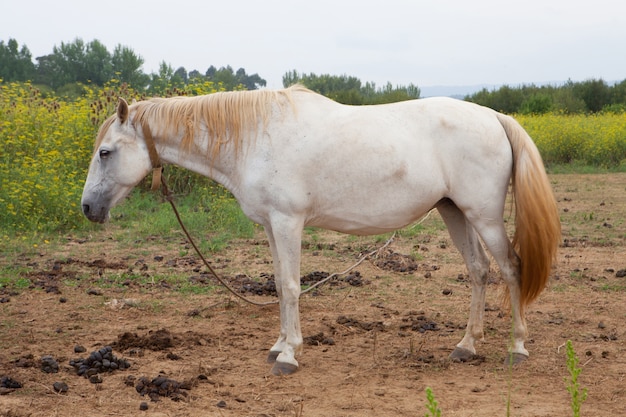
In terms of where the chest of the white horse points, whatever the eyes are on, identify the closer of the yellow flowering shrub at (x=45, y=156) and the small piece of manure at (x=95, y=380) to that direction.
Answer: the small piece of manure

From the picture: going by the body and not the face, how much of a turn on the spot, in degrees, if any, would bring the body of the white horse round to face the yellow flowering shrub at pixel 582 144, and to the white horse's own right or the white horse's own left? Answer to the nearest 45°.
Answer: approximately 135° to the white horse's own right

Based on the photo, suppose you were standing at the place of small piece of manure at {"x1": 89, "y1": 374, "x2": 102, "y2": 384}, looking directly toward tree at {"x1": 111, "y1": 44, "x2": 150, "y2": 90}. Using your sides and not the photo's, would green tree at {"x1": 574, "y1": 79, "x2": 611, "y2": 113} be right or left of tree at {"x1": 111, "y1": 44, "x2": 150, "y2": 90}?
right

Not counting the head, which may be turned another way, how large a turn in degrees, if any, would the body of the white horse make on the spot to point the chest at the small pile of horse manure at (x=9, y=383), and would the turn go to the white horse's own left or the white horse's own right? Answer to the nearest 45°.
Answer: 0° — it already faces it

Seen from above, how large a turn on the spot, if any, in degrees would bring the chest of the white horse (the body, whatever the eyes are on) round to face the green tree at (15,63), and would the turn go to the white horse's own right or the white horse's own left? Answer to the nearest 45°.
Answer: approximately 45° to the white horse's own right

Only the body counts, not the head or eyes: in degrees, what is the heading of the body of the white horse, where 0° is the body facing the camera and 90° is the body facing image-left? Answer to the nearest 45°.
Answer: approximately 90°

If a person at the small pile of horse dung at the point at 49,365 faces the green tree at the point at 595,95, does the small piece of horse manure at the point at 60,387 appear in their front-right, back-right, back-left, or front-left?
back-right

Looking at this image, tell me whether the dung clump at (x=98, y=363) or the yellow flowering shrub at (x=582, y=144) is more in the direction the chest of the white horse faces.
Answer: the dung clump

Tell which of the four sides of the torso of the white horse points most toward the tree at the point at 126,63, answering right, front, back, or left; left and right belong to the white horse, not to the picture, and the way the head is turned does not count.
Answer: right
